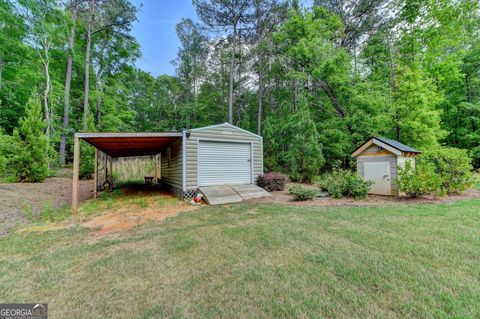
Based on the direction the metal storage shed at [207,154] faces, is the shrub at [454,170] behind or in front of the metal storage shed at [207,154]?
in front

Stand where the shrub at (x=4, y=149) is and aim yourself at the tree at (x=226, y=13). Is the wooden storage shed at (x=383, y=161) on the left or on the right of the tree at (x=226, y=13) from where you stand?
right

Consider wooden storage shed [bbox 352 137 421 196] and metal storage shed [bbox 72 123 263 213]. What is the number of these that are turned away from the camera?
0

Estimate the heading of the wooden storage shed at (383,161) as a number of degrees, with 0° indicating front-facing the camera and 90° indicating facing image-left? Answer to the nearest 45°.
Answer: approximately 45°

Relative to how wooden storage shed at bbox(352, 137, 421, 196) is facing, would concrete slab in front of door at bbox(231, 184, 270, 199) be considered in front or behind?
in front

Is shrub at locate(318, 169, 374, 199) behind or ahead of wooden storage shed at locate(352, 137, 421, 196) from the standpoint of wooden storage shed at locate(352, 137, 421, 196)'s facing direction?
ahead

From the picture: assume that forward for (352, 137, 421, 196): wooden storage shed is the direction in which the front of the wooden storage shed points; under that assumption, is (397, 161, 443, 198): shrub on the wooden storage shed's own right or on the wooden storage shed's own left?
on the wooden storage shed's own left

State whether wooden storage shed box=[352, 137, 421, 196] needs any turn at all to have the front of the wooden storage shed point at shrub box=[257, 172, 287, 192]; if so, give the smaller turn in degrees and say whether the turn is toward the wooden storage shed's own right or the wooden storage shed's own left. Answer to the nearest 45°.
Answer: approximately 45° to the wooden storage shed's own right

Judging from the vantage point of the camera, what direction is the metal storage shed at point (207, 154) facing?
facing the viewer and to the right of the viewer

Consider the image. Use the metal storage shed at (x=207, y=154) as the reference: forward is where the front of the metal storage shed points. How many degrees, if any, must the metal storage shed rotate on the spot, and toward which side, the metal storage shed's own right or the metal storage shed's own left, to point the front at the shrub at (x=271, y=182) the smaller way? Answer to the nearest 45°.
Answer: approximately 45° to the metal storage shed's own left
